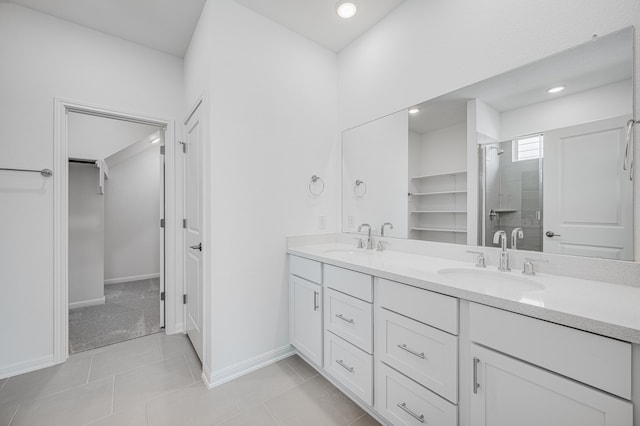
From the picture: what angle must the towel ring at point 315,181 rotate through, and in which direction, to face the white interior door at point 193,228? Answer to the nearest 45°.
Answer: approximately 135° to its right

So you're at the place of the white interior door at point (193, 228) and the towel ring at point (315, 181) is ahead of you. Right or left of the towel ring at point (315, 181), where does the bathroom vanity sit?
right

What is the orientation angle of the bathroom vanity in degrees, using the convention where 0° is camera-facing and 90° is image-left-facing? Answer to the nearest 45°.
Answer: approximately 45°

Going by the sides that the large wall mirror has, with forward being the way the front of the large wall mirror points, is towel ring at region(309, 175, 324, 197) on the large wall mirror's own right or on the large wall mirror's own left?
on the large wall mirror's own right

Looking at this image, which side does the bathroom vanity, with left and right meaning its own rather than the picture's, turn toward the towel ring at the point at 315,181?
right

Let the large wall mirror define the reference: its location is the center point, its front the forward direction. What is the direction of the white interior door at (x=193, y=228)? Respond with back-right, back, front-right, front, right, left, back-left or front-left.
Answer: front-right

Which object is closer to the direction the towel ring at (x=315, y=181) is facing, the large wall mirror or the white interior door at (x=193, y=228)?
the large wall mirror

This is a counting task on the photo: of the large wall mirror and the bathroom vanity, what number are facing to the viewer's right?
0

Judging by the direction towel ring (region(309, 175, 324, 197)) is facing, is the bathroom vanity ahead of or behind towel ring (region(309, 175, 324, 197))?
ahead

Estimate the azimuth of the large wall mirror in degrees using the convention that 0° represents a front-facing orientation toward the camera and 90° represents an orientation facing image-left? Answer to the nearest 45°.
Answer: approximately 45°
